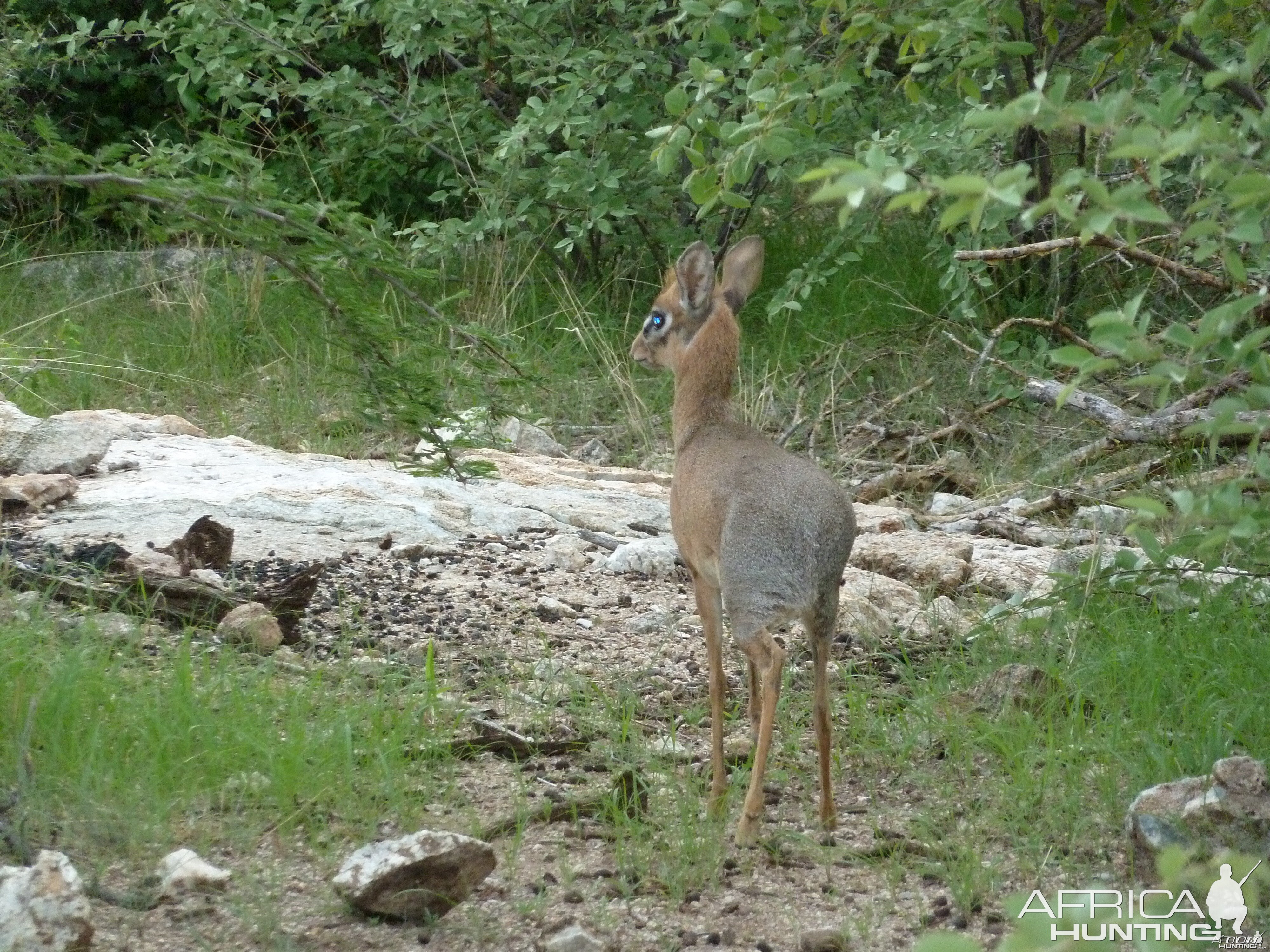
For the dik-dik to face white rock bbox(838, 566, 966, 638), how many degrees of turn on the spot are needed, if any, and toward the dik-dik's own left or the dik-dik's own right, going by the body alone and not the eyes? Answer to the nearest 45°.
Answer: approximately 45° to the dik-dik's own right

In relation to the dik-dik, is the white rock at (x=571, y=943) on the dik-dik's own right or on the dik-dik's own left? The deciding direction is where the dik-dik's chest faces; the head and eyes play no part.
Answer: on the dik-dik's own left

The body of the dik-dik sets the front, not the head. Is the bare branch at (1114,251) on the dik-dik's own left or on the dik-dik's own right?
on the dik-dik's own right

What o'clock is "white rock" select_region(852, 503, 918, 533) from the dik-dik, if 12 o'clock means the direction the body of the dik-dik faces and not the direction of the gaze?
The white rock is roughly at 2 o'clock from the dik-dik.

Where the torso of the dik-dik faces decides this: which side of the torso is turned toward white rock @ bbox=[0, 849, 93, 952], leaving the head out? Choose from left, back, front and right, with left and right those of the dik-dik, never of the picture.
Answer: left

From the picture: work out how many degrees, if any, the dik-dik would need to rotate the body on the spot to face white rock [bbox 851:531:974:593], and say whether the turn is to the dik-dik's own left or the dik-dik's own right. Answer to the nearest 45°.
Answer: approximately 45° to the dik-dik's own right

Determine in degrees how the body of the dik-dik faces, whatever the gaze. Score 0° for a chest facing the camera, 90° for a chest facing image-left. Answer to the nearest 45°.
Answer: approximately 135°

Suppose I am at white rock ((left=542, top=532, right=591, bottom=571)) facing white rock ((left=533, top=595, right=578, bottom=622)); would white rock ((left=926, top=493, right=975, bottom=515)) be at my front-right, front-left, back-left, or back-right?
back-left

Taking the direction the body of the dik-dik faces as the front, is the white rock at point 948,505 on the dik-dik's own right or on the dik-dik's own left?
on the dik-dik's own right

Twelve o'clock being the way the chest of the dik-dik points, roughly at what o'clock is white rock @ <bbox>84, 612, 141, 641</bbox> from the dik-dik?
The white rock is roughly at 11 o'clock from the dik-dik.

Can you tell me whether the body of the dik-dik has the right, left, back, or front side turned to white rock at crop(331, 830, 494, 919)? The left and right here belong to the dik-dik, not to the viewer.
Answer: left
